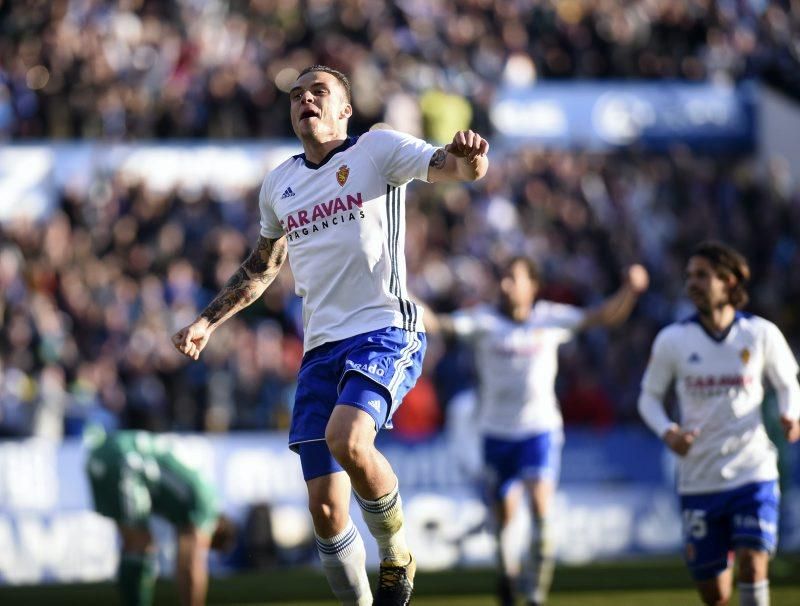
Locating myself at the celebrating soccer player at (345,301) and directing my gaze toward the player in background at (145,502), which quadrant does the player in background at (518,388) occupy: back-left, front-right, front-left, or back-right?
front-right

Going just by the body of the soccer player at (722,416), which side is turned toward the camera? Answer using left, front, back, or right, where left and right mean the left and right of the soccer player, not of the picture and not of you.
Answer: front

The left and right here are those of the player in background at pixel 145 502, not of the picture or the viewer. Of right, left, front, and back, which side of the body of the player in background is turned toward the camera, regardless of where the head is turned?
right

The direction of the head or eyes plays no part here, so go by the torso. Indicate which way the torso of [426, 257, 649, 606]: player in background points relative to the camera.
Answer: toward the camera

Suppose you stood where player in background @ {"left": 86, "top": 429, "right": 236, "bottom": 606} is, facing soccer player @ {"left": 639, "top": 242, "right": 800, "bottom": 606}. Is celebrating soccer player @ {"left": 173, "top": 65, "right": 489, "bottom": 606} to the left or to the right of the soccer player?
right

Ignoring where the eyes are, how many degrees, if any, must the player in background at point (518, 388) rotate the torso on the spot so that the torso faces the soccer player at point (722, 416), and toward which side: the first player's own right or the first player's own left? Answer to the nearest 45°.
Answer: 0° — they already face them

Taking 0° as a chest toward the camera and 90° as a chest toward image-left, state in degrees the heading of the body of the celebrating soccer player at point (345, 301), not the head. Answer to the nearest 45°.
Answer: approximately 45°

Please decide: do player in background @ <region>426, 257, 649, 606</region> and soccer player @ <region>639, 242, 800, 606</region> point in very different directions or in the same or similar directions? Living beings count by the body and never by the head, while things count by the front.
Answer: same or similar directions

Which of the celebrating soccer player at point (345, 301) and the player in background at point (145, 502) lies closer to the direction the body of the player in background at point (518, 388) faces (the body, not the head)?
the celebrating soccer player

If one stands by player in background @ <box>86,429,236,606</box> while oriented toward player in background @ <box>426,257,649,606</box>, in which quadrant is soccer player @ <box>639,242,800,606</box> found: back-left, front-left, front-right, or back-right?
front-right

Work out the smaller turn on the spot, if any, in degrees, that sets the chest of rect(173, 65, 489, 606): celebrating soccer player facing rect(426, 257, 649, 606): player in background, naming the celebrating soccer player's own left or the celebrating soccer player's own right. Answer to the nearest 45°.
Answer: approximately 135° to the celebrating soccer player's own right
